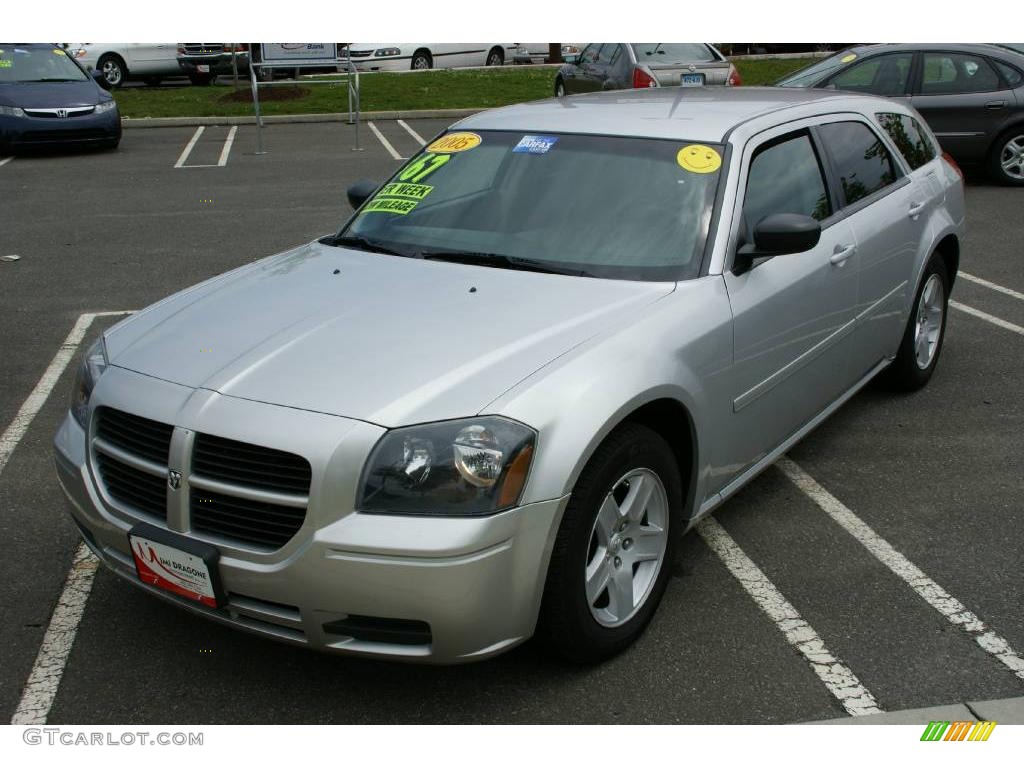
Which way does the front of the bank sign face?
toward the camera

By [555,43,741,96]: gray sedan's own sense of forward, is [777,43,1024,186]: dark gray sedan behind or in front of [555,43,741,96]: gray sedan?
behind

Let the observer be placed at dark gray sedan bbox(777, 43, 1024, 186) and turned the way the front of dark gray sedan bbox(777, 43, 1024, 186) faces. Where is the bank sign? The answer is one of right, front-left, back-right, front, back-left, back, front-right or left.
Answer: front

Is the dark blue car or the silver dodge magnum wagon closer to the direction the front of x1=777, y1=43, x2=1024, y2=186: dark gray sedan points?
the dark blue car

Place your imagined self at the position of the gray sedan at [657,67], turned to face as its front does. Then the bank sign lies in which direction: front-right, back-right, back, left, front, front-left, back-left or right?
front-left

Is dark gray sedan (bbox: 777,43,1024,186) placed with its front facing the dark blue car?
yes

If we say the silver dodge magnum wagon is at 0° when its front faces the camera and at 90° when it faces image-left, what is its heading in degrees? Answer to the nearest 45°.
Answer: approximately 45°

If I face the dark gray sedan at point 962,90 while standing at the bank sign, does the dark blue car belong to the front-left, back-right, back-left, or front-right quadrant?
back-right

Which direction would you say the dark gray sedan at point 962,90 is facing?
to the viewer's left

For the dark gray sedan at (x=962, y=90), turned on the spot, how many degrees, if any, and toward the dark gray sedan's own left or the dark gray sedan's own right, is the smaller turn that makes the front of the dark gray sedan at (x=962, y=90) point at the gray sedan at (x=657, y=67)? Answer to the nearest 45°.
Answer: approximately 45° to the dark gray sedan's own right

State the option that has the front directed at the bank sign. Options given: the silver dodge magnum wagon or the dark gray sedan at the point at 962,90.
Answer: the dark gray sedan

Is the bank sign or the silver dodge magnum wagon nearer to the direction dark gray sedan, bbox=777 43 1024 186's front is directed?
the bank sign

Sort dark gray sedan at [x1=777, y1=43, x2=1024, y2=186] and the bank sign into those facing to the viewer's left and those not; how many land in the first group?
1

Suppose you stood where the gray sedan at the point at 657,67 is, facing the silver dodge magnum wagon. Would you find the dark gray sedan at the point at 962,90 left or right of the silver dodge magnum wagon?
left

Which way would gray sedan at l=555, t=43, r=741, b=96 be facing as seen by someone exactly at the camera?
facing away from the viewer and to the left of the viewer

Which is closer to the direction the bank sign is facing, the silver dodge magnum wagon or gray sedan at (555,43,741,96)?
the silver dodge magnum wagon

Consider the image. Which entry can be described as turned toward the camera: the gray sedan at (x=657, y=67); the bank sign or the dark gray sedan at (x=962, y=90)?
the bank sign

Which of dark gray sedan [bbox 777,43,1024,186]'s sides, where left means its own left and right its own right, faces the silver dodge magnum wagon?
left
